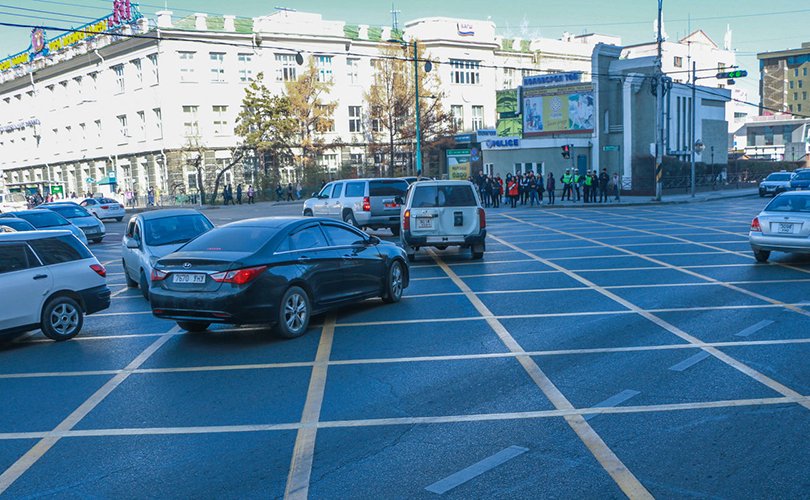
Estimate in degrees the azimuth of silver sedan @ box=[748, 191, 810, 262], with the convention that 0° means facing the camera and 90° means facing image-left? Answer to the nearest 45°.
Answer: approximately 180°

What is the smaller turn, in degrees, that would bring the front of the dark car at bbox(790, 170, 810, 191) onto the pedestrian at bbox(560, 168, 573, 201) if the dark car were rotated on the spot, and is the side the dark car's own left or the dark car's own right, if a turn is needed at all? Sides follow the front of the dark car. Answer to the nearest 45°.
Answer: approximately 45° to the dark car's own right

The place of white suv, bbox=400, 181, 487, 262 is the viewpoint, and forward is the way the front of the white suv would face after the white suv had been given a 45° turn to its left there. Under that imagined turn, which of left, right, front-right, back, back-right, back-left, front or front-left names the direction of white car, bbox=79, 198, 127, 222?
front

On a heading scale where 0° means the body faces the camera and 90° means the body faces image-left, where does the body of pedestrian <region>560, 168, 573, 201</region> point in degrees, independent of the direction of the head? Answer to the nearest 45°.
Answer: approximately 0°

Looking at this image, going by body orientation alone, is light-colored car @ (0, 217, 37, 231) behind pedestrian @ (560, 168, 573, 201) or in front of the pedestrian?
in front

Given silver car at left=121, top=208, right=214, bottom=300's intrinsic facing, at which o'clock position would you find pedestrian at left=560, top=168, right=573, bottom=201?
The pedestrian is roughly at 9 o'clock from the silver car.

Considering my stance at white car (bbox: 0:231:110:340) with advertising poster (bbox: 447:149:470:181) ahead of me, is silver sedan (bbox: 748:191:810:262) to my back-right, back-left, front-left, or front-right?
front-right

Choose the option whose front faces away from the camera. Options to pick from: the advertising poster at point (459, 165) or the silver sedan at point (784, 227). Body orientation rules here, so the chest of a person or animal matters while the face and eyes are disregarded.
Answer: the silver sedan

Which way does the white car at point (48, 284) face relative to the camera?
to the viewer's left

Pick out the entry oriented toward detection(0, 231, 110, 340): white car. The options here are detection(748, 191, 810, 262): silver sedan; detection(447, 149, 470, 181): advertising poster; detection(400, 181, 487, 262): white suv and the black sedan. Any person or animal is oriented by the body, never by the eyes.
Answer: the advertising poster

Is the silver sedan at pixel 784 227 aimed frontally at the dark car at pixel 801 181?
yes

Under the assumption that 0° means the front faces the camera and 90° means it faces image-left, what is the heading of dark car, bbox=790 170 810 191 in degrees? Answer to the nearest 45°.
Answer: approximately 45°

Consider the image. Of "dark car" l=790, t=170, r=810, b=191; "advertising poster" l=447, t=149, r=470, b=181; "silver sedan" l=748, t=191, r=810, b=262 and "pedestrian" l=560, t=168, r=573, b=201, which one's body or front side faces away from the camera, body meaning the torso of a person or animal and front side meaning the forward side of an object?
the silver sedan

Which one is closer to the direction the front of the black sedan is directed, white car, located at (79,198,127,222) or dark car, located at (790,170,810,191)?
the dark car

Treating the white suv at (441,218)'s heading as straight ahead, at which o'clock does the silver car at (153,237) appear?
The silver car is roughly at 8 o'clock from the white suv.

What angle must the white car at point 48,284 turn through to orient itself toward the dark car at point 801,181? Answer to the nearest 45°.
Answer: approximately 135° to its right

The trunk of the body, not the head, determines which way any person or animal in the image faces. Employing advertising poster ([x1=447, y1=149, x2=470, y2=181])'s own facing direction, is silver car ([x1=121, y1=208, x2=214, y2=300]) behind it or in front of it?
in front

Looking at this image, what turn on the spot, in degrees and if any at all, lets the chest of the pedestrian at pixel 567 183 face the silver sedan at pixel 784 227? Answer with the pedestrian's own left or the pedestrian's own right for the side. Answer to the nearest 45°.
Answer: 0° — they already face it

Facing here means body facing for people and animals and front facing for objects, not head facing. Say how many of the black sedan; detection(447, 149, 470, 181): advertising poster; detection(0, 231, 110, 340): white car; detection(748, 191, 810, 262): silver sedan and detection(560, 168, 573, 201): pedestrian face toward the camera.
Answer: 2
